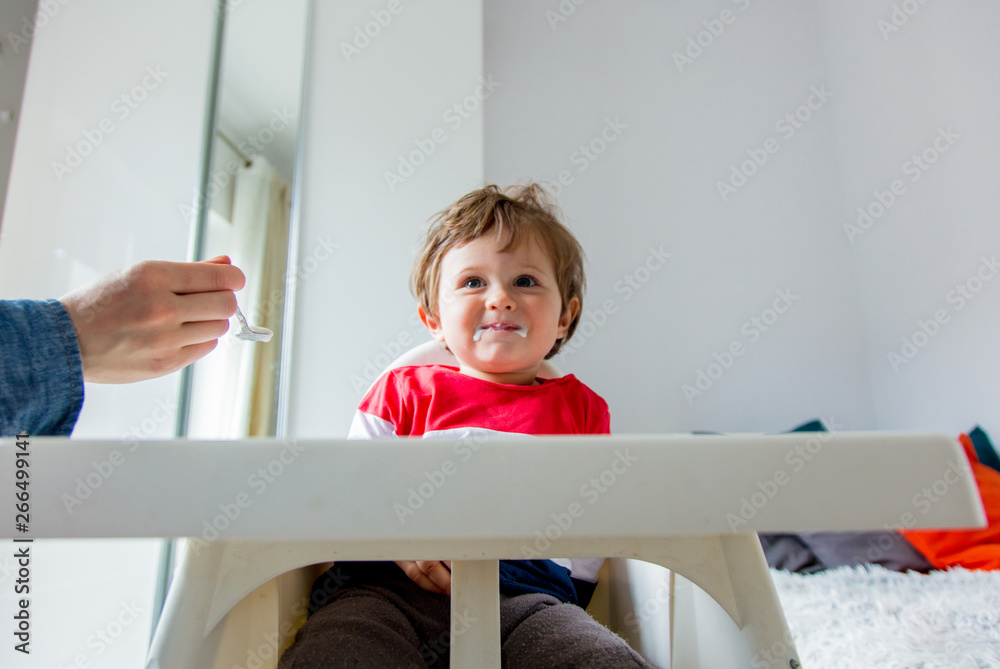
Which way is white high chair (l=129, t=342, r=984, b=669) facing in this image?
toward the camera

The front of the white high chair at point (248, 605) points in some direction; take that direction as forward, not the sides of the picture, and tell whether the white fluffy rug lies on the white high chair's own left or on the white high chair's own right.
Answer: on the white high chair's own left
